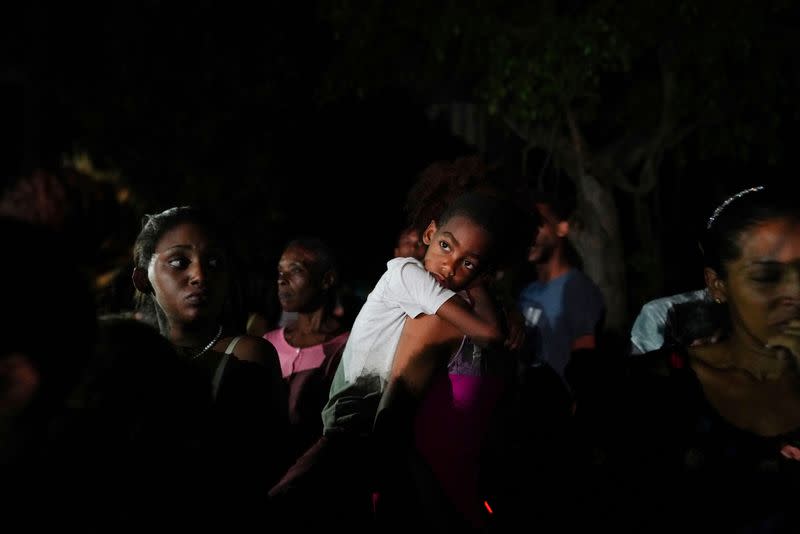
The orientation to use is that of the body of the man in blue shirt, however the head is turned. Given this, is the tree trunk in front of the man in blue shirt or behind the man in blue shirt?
behind

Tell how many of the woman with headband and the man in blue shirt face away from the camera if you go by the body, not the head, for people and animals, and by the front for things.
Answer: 0

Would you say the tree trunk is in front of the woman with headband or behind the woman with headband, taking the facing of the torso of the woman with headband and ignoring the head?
behind

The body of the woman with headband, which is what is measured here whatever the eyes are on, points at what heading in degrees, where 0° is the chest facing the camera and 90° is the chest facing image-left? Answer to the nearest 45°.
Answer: approximately 315°

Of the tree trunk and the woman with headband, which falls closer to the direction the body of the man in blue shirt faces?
the woman with headband

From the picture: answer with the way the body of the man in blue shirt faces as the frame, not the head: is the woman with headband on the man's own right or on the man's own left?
on the man's own left

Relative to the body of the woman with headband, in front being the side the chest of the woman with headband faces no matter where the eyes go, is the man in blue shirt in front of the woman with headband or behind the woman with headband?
behind
